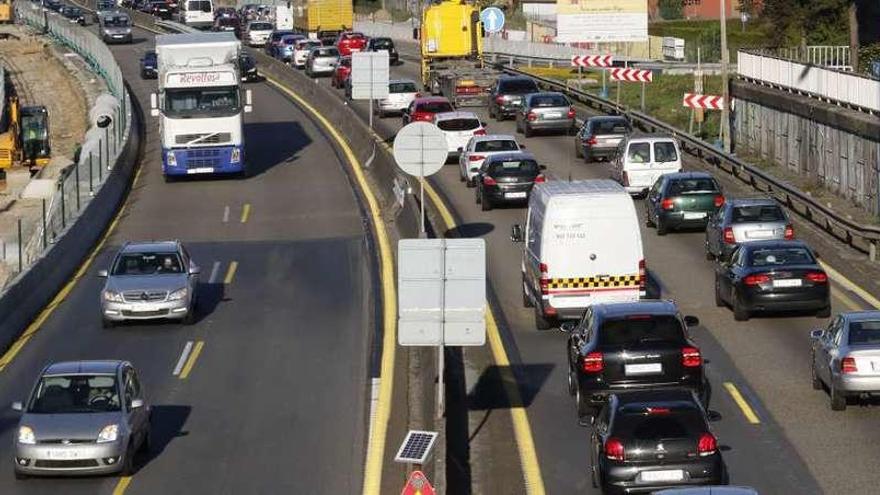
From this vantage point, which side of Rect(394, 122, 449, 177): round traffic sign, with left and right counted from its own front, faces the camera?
back

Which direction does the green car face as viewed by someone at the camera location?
facing away from the viewer

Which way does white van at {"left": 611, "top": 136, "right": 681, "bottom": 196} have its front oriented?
away from the camera

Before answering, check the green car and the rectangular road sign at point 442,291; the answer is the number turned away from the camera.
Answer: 2

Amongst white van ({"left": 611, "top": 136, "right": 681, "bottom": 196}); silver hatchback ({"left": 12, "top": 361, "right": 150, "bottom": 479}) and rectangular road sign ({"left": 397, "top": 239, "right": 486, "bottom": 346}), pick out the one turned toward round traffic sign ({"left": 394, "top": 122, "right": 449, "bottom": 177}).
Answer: the rectangular road sign

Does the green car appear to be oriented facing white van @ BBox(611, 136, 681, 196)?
yes

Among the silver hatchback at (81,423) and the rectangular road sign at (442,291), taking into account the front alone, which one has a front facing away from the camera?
the rectangular road sign

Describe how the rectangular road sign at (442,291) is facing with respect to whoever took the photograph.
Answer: facing away from the viewer

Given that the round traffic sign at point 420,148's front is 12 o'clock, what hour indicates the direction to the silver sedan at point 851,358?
The silver sedan is roughly at 5 o'clock from the round traffic sign.

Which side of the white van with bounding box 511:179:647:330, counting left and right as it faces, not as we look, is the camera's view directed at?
back

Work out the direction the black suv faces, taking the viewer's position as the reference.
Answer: facing away from the viewer

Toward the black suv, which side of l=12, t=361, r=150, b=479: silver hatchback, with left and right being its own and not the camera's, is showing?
left

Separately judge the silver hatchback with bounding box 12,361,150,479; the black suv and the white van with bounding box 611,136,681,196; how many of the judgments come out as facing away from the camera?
2
